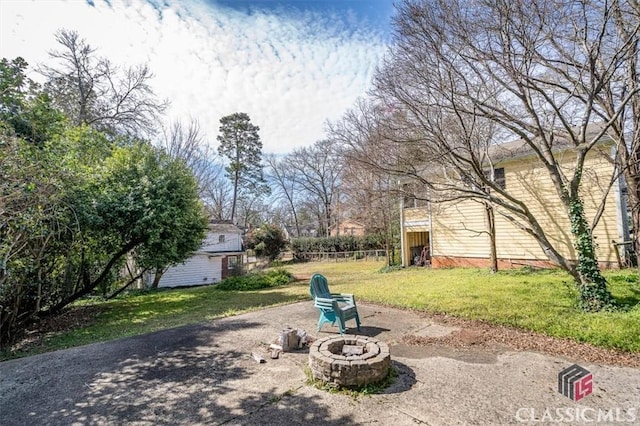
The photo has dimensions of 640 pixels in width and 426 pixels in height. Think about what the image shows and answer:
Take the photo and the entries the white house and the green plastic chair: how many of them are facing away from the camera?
0

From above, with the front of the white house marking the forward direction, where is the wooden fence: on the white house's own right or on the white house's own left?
on the white house's own left

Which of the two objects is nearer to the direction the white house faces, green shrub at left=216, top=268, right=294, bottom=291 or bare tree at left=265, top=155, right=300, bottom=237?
the green shrub

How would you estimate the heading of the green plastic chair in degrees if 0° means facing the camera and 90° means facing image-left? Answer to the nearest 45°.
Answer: approximately 315°

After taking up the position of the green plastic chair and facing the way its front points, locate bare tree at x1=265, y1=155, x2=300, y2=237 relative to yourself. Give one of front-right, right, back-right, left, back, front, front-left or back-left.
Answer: back-left

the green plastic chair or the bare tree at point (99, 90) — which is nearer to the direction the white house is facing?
the green plastic chair
